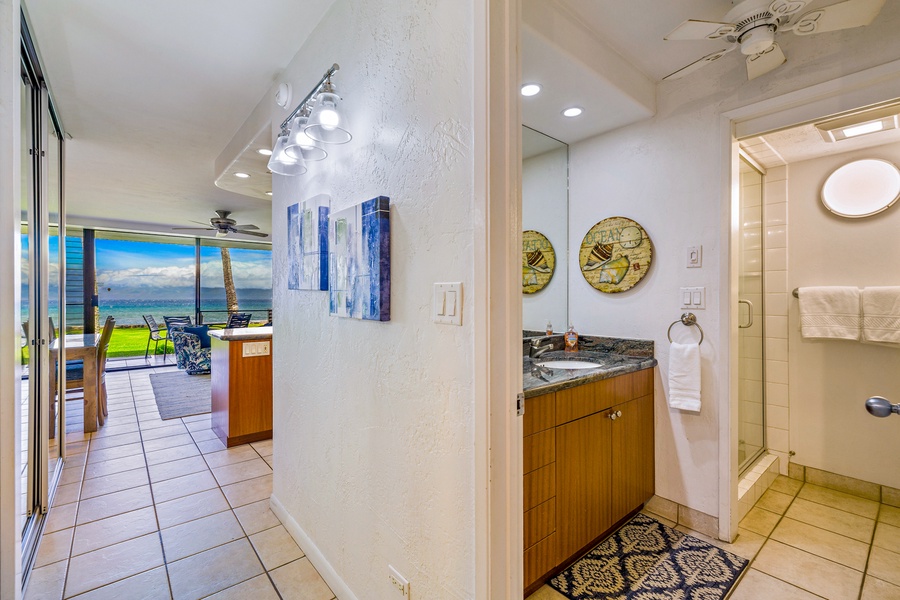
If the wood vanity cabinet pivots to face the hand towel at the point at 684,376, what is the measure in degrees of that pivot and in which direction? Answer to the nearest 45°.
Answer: approximately 90° to its left

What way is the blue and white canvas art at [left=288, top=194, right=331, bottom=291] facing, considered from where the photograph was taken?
facing the viewer and to the left of the viewer

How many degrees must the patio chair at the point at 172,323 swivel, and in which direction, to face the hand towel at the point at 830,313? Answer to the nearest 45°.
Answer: approximately 180°

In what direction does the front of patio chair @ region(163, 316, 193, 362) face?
away from the camera

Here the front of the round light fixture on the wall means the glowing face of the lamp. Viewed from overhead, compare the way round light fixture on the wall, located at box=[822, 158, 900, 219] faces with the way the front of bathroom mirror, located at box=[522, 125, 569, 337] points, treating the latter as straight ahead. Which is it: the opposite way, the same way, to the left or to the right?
to the right

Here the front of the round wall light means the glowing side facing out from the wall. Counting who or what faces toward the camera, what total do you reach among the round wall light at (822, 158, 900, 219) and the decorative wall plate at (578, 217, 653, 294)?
2

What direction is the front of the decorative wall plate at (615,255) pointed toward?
toward the camera

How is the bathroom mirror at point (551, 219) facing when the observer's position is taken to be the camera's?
facing the viewer and to the right of the viewer

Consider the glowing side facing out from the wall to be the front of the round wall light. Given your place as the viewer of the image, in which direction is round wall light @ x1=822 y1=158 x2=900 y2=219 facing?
facing the viewer

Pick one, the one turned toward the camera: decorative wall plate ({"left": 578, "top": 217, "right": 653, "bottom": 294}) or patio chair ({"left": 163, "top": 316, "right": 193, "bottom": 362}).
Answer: the decorative wall plate

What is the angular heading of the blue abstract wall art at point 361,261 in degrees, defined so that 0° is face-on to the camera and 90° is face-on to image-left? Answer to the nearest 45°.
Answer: approximately 45°

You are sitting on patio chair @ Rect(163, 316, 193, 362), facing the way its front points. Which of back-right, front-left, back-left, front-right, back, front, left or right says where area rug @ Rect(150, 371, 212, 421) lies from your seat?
back
